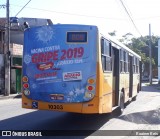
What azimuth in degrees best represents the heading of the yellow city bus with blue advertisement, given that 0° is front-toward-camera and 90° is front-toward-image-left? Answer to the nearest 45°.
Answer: approximately 225°
